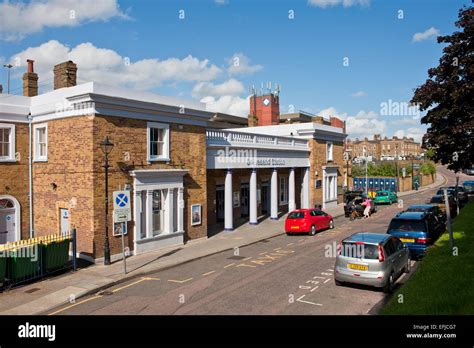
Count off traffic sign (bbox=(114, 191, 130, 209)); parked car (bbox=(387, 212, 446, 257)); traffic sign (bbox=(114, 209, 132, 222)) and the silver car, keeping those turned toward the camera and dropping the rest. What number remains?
2

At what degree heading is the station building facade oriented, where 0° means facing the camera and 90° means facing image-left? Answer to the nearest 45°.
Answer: approximately 315°

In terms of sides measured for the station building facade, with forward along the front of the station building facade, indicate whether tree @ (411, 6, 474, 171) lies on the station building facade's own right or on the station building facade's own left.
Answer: on the station building facade's own left

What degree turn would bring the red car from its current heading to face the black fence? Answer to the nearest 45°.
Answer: approximately 180°

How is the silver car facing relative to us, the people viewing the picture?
facing away from the viewer and to the right of the viewer

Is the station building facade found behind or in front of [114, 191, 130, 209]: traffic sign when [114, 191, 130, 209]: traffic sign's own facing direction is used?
behind

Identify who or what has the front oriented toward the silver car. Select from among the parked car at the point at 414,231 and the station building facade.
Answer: the station building facade
